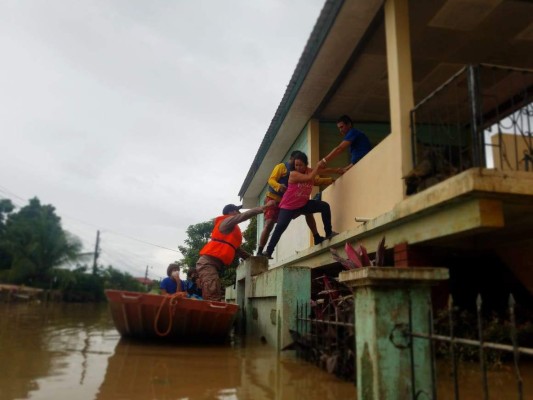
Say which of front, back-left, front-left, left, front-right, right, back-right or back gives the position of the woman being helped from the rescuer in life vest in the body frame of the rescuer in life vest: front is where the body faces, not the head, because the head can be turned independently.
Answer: front-right

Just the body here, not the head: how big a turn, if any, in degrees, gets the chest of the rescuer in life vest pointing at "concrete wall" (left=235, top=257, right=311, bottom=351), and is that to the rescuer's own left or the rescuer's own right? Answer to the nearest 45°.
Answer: approximately 45° to the rescuer's own right

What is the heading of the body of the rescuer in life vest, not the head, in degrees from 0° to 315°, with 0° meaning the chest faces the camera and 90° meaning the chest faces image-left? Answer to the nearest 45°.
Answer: approximately 270°

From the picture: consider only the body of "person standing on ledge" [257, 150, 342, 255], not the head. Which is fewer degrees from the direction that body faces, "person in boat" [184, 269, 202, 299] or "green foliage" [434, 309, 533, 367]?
the green foliage
